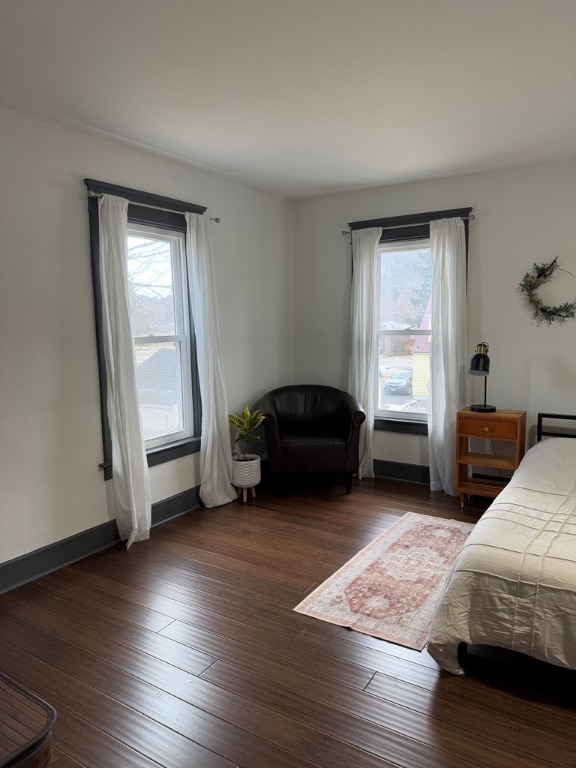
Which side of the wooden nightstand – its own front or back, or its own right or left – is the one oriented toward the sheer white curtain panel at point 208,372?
right

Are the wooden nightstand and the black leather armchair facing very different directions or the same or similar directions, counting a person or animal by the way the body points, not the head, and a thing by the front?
same or similar directions

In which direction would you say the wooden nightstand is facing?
toward the camera

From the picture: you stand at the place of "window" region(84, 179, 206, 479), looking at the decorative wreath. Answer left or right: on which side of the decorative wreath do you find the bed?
right

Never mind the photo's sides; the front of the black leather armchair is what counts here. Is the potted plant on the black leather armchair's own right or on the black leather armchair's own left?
on the black leather armchair's own right

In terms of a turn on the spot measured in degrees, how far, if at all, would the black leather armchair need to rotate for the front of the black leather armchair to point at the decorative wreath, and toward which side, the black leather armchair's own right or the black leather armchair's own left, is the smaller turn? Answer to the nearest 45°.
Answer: approximately 90° to the black leather armchair's own left

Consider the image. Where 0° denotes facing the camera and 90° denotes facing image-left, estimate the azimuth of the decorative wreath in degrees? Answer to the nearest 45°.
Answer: approximately 0°

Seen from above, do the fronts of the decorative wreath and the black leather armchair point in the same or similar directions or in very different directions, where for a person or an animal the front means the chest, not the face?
same or similar directions

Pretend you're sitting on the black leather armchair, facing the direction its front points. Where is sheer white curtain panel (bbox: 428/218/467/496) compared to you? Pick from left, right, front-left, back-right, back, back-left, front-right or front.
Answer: left

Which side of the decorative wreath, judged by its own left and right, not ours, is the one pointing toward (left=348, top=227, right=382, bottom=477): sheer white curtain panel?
right

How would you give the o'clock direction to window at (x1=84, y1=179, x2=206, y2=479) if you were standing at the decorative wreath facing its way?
The window is roughly at 2 o'clock from the decorative wreath.

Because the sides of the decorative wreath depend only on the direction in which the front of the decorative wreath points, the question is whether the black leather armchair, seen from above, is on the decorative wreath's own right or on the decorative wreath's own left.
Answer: on the decorative wreath's own right

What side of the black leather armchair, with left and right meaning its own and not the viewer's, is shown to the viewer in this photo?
front
